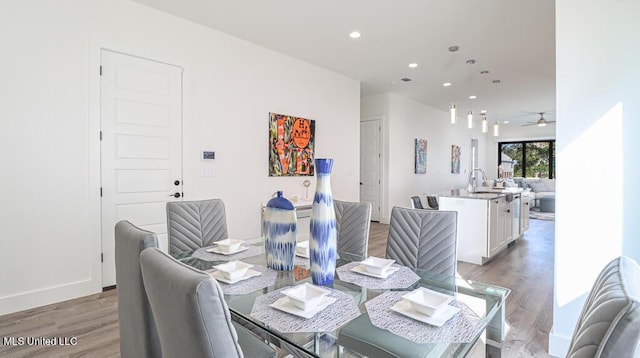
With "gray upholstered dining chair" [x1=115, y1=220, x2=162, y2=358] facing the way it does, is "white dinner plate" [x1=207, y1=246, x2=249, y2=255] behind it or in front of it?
in front

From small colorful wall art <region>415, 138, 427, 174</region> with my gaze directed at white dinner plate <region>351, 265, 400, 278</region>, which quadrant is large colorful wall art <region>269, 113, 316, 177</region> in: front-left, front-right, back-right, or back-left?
front-right

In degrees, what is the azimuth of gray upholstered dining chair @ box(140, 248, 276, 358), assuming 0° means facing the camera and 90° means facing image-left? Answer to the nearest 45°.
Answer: approximately 225°

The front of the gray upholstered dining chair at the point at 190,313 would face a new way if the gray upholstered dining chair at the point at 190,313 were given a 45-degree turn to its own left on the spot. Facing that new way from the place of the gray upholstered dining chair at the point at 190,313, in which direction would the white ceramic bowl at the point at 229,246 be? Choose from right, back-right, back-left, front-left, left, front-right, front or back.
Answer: front

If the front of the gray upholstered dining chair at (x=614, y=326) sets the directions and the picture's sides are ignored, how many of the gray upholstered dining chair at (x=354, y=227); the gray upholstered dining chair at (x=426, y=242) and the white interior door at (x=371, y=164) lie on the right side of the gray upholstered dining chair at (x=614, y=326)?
3

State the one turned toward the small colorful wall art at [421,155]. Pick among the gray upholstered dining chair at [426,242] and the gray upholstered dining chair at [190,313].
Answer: the gray upholstered dining chair at [190,313]

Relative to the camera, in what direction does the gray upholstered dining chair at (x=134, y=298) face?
facing away from the viewer and to the right of the viewer

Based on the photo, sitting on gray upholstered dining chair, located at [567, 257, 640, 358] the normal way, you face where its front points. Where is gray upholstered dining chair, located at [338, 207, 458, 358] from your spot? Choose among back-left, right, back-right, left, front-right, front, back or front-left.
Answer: right

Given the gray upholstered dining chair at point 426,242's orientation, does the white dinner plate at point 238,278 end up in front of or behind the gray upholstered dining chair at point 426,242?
in front

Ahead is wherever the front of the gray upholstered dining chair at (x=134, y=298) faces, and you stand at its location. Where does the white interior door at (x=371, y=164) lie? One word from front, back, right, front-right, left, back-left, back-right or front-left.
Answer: front

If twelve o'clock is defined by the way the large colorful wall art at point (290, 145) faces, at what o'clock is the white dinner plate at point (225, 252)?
The white dinner plate is roughly at 2 o'clock from the large colorful wall art.

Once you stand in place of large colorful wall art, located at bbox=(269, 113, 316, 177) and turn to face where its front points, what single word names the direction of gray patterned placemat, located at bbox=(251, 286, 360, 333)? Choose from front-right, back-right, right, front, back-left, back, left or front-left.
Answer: front-right
